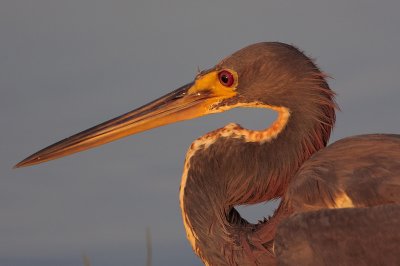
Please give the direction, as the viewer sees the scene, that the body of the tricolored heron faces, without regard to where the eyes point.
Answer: to the viewer's left
